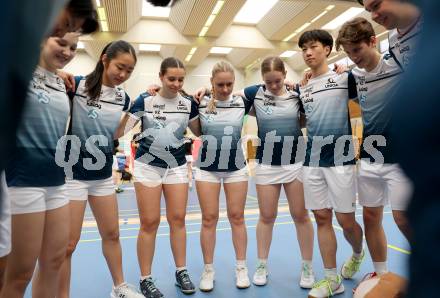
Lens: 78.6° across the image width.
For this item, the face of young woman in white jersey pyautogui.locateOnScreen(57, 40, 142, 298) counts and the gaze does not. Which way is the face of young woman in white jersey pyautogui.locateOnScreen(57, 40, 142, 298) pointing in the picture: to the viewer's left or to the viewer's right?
to the viewer's right

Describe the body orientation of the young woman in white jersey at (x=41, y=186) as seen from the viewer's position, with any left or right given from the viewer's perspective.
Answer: facing the viewer and to the right of the viewer

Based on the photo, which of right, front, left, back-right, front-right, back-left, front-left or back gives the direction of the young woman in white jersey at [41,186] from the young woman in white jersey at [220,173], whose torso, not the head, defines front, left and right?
front-right

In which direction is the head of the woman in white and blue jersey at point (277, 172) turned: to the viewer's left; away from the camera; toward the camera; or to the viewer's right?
toward the camera

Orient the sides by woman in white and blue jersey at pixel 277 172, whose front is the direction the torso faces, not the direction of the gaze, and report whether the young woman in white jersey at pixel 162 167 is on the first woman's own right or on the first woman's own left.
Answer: on the first woman's own right

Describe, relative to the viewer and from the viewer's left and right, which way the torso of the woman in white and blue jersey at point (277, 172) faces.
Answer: facing the viewer

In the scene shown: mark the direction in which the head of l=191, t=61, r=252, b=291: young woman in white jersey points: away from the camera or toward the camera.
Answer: toward the camera

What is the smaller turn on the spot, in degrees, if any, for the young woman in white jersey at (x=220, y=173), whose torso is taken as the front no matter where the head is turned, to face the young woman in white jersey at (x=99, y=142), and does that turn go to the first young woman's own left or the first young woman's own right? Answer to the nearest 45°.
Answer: approximately 45° to the first young woman's own right

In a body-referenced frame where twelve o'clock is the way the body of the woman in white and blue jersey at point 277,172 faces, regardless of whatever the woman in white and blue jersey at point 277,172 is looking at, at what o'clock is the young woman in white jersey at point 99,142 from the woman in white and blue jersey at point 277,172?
the young woman in white jersey at point 99,142 is roughly at 2 o'clock from the woman in white and blue jersey at point 277,172.
